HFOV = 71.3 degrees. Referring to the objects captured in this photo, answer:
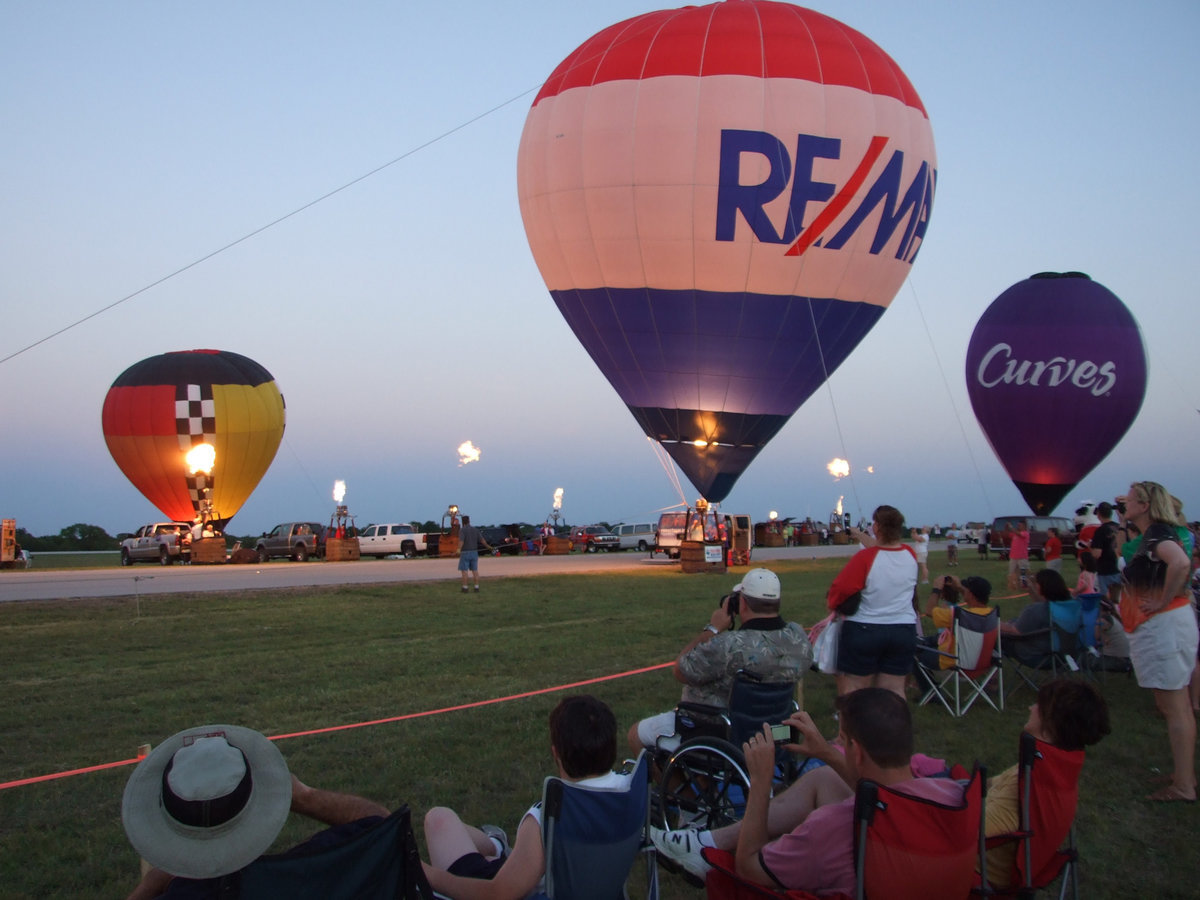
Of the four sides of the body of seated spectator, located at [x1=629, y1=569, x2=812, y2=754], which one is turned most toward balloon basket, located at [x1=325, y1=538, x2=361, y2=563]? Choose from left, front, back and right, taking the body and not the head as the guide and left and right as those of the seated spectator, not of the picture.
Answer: front

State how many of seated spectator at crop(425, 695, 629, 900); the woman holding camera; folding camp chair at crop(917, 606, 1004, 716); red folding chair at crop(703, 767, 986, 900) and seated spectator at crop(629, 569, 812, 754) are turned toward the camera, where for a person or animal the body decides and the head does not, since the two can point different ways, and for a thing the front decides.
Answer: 0

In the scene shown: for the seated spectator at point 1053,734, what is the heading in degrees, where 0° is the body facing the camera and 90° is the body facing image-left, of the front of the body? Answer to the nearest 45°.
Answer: approximately 135°

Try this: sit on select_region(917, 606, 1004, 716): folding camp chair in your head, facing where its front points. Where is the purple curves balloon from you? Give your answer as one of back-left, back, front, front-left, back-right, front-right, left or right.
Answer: front-right

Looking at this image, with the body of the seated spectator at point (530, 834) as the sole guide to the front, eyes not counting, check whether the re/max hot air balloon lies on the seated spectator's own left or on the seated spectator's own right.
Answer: on the seated spectator's own right

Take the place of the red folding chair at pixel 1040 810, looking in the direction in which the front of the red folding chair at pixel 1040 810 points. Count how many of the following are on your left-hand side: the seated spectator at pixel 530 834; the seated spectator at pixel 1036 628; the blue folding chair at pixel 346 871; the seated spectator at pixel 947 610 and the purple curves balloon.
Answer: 2

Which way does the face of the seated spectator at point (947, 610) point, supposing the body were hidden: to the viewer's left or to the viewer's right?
to the viewer's left

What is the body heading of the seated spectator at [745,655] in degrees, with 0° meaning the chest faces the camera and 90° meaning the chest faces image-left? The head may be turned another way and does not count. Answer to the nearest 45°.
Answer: approximately 135°

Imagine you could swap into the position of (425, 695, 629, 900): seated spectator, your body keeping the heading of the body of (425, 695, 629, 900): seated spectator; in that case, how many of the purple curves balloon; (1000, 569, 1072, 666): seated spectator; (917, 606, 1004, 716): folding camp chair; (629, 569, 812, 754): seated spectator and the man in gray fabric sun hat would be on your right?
4

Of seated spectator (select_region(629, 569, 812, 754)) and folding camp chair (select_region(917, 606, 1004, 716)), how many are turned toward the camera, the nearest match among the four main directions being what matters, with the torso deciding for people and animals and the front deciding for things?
0

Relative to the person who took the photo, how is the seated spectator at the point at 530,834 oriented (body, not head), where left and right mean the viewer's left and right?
facing away from the viewer and to the left of the viewer

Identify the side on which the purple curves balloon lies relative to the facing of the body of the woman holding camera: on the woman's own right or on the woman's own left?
on the woman's own right

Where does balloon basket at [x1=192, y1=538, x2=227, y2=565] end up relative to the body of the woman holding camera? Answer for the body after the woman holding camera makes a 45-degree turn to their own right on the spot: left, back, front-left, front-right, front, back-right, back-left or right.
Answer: front-left

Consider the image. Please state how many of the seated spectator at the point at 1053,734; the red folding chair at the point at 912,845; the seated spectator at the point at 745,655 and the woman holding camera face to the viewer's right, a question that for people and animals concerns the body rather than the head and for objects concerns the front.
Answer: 0

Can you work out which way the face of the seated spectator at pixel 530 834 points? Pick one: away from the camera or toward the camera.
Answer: away from the camera

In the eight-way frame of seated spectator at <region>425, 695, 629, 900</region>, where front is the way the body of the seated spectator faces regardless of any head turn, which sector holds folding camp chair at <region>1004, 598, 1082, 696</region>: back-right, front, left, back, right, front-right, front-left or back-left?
right

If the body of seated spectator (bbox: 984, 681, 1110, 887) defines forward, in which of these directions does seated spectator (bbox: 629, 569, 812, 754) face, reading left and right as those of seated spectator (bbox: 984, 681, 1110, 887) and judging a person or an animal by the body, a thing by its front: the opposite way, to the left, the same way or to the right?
the same way

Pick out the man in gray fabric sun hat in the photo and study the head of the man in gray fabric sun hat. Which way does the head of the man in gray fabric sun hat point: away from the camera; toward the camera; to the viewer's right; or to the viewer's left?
away from the camera
